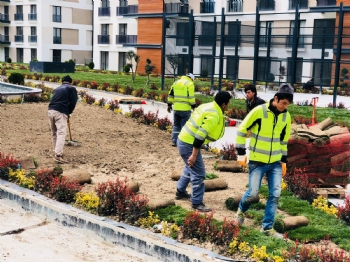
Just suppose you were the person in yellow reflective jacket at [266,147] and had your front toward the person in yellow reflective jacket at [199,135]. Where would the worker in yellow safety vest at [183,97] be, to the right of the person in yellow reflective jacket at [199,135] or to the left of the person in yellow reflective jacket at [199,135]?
right

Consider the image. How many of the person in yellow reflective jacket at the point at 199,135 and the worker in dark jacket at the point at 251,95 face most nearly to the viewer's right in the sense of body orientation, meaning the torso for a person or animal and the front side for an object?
1

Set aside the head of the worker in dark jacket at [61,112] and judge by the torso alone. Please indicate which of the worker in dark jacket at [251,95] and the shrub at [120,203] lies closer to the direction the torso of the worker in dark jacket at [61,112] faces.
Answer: the worker in dark jacket
